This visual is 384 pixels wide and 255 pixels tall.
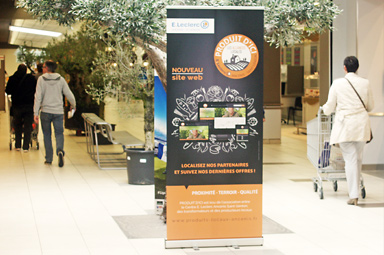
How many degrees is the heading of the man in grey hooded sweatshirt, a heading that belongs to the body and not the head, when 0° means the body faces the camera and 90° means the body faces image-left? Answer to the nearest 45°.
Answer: approximately 180°

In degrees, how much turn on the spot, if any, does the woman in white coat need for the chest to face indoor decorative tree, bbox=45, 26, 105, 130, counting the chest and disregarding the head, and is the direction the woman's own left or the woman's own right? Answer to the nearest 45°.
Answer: approximately 45° to the woman's own left

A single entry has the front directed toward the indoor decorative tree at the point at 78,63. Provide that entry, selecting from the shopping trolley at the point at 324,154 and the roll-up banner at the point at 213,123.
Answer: the shopping trolley

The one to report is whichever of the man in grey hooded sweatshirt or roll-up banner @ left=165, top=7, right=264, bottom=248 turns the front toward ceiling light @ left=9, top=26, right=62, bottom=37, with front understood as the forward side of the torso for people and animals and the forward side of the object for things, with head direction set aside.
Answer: the man in grey hooded sweatshirt

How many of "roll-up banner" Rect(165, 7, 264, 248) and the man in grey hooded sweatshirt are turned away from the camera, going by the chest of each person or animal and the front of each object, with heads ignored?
1

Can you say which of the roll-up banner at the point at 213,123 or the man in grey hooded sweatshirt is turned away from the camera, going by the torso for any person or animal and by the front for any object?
the man in grey hooded sweatshirt

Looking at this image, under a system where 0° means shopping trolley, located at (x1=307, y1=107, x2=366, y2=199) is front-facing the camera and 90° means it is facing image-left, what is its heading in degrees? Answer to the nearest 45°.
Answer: approximately 135°

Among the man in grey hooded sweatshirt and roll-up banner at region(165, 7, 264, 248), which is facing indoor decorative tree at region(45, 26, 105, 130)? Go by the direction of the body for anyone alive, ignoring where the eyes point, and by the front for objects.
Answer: the man in grey hooded sweatshirt

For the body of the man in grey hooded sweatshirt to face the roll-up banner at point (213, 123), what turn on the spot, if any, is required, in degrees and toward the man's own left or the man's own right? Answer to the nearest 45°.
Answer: approximately 180°

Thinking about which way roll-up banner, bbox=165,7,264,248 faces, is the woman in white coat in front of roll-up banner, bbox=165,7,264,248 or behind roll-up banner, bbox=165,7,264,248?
behind

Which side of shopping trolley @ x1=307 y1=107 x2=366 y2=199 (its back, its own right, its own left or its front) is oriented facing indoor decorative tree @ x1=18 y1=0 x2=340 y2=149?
left

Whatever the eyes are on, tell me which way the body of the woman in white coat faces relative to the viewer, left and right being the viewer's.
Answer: facing away from the viewer

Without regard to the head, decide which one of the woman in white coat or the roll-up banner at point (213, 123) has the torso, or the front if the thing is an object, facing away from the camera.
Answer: the woman in white coat

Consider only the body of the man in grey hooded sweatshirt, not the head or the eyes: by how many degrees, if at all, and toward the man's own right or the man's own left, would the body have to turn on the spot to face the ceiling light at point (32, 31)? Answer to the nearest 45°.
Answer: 0° — they already face it
